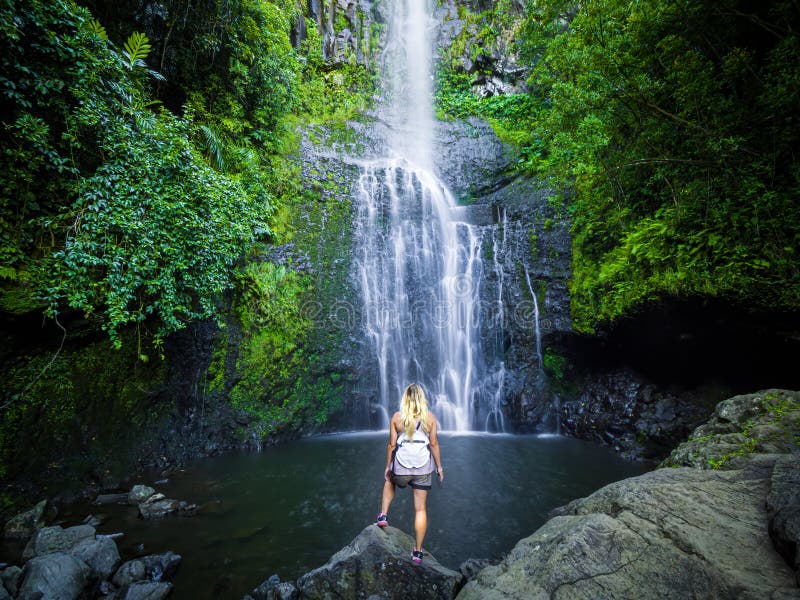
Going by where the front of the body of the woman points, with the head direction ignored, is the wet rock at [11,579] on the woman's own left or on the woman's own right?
on the woman's own left

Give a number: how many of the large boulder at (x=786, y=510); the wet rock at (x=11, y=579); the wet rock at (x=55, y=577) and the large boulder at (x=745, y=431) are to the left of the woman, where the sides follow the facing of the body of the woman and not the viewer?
2

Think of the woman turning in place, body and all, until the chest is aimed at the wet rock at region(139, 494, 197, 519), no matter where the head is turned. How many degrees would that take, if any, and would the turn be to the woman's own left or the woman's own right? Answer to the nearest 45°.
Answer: approximately 45° to the woman's own left

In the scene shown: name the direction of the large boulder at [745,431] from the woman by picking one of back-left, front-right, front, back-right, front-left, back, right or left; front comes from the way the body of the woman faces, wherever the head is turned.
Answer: right

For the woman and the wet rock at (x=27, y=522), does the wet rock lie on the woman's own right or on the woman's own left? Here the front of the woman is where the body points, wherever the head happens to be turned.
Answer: on the woman's own left

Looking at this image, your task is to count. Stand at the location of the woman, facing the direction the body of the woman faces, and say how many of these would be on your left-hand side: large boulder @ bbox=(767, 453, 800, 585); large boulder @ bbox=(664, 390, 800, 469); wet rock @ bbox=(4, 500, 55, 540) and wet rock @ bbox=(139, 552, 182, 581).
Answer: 2

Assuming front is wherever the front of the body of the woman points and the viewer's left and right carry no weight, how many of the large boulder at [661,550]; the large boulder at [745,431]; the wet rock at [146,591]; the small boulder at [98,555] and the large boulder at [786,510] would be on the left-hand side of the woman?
2

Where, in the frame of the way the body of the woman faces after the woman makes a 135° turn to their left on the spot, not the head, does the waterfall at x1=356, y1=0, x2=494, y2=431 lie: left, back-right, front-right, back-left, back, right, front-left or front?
back-right

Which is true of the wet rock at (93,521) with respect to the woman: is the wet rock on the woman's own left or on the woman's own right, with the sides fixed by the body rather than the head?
on the woman's own left

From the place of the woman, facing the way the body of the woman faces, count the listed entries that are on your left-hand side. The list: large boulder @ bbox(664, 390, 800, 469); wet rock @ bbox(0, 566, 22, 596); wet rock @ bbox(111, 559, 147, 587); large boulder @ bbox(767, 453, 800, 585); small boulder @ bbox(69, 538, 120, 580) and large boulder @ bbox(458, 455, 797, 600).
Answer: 3

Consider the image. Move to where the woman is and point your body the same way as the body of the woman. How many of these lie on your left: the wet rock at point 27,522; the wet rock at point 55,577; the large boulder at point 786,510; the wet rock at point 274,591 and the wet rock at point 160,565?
4

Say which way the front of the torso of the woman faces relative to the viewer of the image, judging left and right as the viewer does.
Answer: facing away from the viewer

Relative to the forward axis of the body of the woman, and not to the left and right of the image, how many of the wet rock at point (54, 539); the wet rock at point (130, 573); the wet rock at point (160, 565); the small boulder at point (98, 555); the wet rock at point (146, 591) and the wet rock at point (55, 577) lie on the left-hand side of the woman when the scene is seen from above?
6

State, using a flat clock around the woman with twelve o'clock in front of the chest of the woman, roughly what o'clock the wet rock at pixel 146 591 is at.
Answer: The wet rock is roughly at 9 o'clock from the woman.

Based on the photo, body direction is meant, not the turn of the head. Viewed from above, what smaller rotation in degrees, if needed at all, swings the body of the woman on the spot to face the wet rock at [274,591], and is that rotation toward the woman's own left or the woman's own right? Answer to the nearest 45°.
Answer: approximately 90° to the woman's own left

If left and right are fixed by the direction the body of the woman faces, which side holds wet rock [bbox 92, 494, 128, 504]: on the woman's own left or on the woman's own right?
on the woman's own left

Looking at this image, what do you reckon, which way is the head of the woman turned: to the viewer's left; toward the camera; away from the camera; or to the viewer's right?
away from the camera
